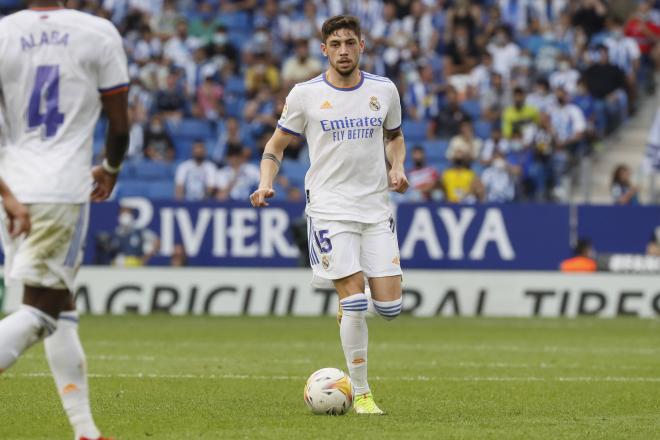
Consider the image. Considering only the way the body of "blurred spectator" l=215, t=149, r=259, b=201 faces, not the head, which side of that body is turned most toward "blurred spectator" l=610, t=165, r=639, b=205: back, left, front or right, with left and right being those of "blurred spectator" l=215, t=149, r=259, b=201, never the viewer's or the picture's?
left

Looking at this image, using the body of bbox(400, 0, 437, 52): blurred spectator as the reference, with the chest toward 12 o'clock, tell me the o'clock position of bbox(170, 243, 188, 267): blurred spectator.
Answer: bbox(170, 243, 188, 267): blurred spectator is roughly at 1 o'clock from bbox(400, 0, 437, 52): blurred spectator.

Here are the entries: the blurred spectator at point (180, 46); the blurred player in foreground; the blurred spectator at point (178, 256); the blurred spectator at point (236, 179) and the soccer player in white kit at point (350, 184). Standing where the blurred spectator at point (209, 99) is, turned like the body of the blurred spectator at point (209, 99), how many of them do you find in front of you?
4

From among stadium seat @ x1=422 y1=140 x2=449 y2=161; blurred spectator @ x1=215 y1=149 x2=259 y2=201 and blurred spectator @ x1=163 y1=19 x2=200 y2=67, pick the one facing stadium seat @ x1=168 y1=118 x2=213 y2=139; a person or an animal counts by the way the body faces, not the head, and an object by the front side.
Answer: blurred spectator @ x1=163 y1=19 x2=200 y2=67

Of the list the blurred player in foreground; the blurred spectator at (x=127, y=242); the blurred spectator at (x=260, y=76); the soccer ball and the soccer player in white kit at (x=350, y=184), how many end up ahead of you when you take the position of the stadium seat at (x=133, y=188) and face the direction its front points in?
4

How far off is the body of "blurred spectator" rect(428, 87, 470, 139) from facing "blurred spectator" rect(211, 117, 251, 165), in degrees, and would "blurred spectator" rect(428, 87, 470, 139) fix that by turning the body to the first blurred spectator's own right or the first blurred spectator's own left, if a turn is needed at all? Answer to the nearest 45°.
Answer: approximately 90° to the first blurred spectator's own right

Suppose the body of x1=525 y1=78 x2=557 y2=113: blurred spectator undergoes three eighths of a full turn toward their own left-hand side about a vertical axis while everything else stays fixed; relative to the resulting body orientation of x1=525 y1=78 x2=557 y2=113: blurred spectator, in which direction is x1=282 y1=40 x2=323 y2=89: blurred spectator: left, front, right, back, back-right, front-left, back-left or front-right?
back-left

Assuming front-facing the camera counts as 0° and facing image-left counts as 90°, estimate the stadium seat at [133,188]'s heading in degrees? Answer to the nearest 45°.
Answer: approximately 0°
